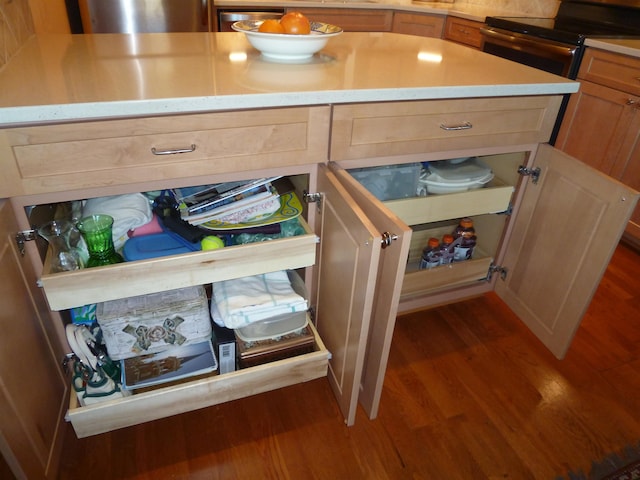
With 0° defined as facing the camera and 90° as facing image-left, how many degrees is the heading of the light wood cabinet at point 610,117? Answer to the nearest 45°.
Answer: approximately 45°

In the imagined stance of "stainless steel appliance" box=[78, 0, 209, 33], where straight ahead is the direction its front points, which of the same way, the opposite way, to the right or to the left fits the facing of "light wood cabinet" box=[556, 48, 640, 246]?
to the right

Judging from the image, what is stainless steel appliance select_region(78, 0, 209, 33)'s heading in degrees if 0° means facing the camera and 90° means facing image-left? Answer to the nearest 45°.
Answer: approximately 0°

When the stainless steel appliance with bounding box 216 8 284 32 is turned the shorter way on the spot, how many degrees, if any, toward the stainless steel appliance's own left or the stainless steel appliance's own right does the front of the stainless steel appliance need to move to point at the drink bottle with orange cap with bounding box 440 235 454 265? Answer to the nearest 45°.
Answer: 0° — it already faces it

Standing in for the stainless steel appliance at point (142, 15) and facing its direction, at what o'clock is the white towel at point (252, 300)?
The white towel is roughly at 12 o'clock from the stainless steel appliance.

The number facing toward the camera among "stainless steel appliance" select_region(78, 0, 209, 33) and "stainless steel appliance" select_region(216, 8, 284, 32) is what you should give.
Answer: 2

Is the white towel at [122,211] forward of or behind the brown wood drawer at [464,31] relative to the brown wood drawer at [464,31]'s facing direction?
forward

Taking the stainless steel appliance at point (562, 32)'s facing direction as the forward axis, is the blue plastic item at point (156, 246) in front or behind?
in front

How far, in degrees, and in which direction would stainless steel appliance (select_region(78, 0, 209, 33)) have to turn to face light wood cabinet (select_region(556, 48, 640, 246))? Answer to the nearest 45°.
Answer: approximately 45° to its left

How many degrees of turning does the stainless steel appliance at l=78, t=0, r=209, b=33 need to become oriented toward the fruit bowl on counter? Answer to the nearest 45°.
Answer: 0° — it already faces it
